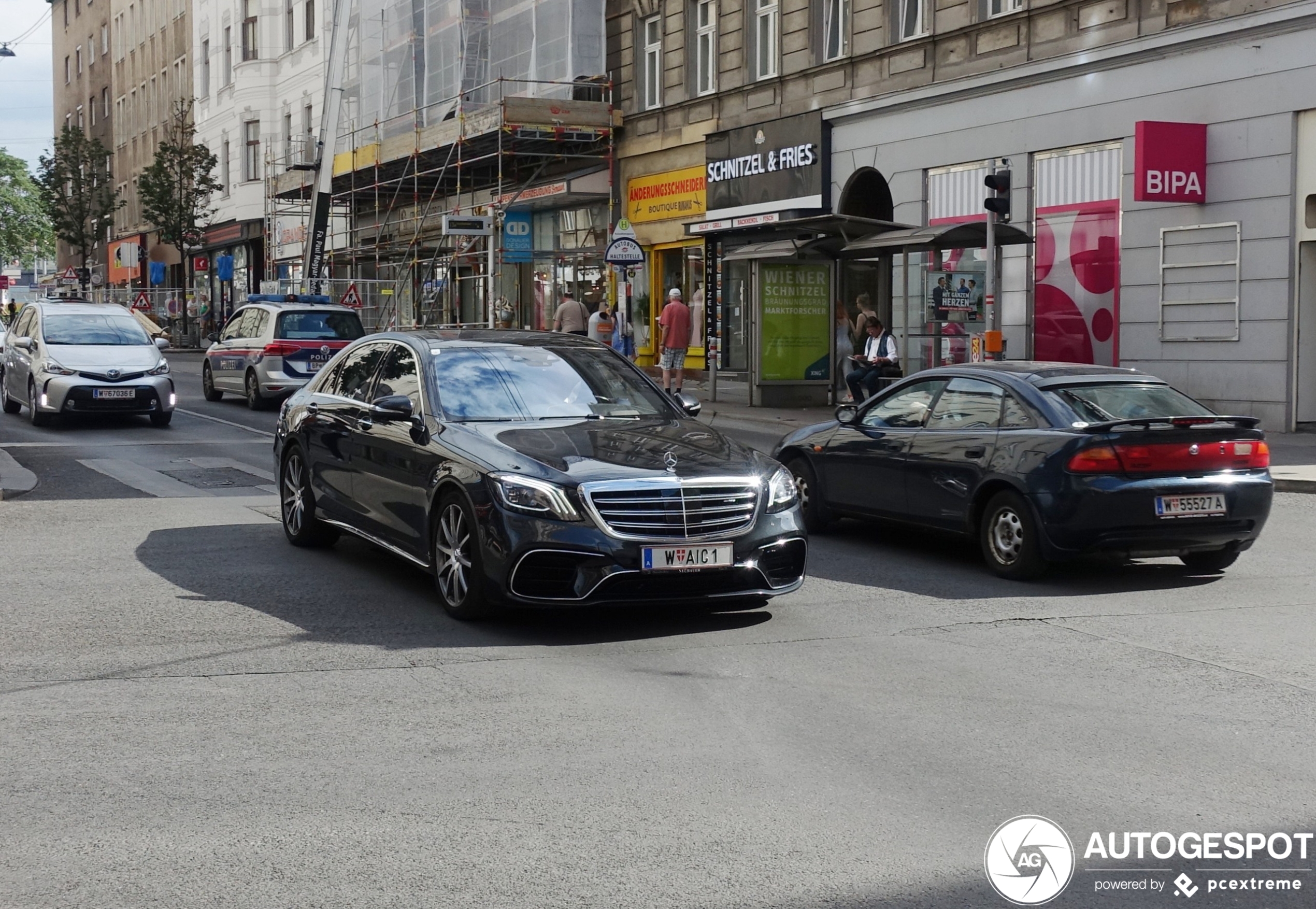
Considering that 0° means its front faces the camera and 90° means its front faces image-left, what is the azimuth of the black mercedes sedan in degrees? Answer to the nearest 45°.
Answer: approximately 315°

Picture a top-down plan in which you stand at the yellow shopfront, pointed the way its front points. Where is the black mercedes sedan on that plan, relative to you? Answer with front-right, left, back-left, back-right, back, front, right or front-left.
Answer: front-left

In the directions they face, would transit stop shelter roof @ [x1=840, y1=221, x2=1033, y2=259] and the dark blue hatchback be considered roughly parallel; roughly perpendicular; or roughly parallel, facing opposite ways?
roughly perpendicular

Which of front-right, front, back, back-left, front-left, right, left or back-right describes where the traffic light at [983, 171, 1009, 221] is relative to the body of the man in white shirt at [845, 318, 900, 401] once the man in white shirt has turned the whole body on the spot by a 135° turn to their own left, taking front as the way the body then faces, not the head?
front-right

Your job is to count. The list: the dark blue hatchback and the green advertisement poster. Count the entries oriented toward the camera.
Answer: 1

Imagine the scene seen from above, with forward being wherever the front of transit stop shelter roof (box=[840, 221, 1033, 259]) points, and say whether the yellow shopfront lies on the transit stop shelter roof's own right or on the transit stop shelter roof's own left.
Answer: on the transit stop shelter roof's own right

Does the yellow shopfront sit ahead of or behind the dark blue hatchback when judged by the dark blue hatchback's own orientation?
ahead

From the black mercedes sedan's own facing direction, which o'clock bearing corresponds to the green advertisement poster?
The green advertisement poster is roughly at 8 o'clock from the black mercedes sedan.

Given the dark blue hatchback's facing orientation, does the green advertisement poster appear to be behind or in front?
in front
